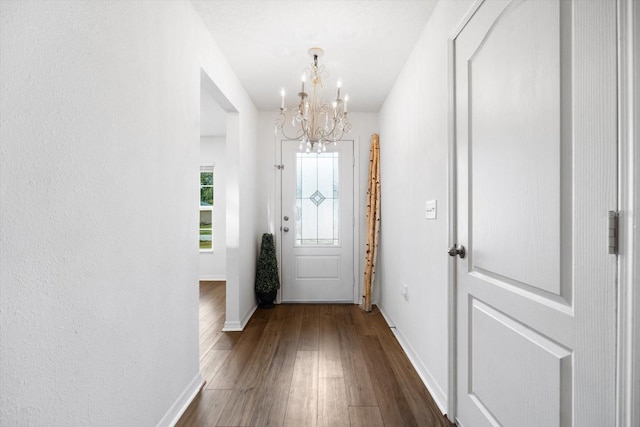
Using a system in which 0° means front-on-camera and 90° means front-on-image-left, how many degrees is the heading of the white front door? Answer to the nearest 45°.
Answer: approximately 0°

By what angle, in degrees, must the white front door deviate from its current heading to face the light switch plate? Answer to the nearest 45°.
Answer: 0° — it already faces it

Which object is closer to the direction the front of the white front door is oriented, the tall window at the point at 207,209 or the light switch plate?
the light switch plate

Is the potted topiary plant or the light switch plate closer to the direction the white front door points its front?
the light switch plate

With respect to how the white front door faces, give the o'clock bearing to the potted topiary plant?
The potted topiary plant is roughly at 2 o'clock from the white front door.

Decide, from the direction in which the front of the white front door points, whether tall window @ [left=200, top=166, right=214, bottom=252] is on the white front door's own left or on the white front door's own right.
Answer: on the white front door's own right

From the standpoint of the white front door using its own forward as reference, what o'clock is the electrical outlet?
The electrical outlet is roughly at 11 o'clock from the white front door.

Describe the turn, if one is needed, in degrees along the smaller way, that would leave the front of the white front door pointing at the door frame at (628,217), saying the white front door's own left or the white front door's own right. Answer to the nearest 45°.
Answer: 0° — it already faces it
